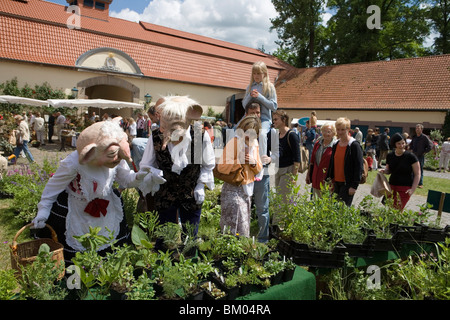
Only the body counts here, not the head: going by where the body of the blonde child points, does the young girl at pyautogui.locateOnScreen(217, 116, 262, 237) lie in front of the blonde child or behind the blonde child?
in front

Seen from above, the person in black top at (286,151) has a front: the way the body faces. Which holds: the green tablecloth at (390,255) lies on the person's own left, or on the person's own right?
on the person's own left

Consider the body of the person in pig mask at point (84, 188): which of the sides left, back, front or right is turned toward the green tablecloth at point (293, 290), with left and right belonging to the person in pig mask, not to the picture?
front

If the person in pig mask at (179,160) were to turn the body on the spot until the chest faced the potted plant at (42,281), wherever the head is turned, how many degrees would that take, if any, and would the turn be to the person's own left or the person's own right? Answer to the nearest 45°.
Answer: approximately 45° to the person's own right

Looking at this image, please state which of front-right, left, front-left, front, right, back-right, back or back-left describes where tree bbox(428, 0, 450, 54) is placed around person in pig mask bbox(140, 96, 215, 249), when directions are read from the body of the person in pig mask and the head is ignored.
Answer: back-left

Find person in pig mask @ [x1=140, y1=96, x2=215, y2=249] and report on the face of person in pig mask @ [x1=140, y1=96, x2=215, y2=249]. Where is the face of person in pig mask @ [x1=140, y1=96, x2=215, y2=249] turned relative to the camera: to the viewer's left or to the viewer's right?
to the viewer's left

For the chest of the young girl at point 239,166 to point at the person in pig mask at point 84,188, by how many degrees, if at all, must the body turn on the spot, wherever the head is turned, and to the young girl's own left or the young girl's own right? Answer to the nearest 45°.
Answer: approximately 90° to the young girl's own right

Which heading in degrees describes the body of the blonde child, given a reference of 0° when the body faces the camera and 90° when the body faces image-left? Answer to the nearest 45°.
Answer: approximately 45°

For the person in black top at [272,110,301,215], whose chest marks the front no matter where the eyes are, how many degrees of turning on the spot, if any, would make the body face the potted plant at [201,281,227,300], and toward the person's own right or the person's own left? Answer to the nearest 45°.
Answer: approximately 45° to the person's own left

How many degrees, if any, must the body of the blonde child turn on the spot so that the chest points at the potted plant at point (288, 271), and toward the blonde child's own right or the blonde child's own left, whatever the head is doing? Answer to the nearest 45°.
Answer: approximately 45° to the blonde child's own left

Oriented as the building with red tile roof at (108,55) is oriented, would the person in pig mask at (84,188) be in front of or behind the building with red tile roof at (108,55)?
in front

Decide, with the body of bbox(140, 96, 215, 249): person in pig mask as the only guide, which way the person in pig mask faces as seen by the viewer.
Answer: toward the camera

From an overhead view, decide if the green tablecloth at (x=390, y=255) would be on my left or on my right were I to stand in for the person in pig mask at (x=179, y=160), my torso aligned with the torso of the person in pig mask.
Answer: on my left

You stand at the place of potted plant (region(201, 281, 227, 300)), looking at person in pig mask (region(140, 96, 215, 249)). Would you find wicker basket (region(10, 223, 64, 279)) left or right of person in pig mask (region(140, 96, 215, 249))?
left
